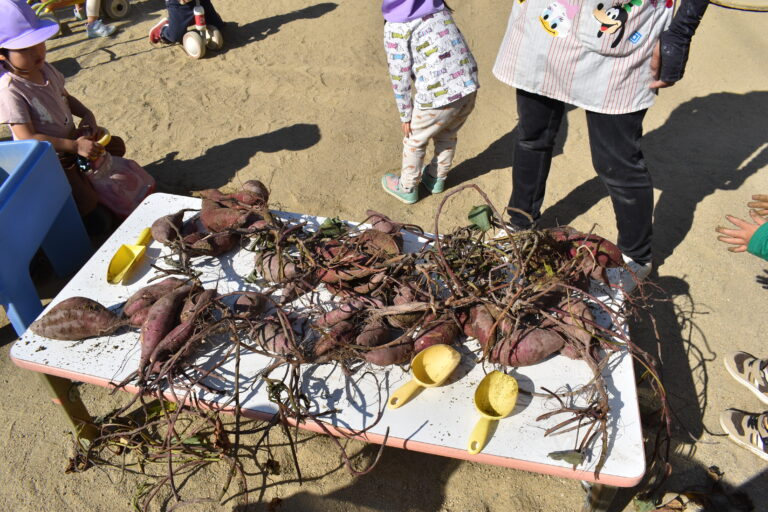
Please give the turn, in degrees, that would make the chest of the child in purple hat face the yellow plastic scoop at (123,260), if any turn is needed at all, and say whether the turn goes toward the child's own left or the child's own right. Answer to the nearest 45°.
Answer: approximately 45° to the child's own right

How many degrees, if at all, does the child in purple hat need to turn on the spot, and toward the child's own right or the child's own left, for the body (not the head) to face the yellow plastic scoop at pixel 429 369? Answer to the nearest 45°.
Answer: approximately 45° to the child's own right

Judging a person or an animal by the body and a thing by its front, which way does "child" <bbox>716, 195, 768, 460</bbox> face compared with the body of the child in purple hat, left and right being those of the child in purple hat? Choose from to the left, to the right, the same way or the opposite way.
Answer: the opposite way

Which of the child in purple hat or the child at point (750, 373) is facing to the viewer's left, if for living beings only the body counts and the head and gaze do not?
the child

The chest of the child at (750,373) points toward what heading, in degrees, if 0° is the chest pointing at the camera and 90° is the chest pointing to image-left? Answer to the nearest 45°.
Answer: approximately 90°
